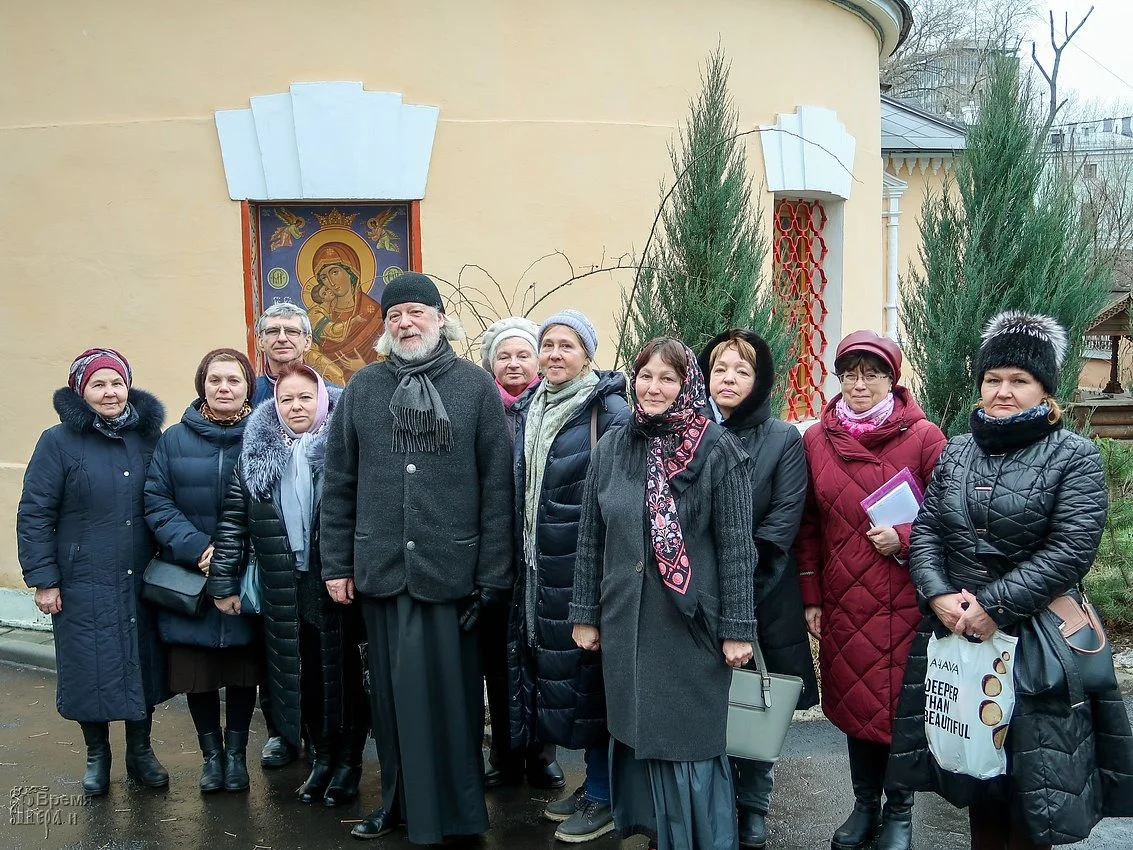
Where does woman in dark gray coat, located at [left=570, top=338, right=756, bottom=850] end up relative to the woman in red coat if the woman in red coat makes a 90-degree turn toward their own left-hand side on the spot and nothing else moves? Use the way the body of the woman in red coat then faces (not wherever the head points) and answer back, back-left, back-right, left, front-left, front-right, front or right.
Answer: back-right

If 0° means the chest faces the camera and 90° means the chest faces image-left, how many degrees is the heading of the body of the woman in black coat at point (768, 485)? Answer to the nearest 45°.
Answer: approximately 0°

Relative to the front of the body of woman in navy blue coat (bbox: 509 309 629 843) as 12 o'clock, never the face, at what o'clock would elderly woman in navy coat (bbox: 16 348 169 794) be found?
The elderly woman in navy coat is roughly at 2 o'clock from the woman in navy blue coat.

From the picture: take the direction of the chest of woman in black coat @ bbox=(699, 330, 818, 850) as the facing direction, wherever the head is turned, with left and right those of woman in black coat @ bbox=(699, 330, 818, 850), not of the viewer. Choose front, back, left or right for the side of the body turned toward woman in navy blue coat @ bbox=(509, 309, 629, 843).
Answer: right

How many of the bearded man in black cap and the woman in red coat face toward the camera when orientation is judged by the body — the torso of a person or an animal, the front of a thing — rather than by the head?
2

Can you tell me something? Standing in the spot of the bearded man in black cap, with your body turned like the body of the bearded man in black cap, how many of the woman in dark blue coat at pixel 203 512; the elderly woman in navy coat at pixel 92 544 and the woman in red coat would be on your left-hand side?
1

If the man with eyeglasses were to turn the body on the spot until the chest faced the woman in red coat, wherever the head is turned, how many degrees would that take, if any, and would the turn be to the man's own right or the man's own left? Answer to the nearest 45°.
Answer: approximately 45° to the man's own left

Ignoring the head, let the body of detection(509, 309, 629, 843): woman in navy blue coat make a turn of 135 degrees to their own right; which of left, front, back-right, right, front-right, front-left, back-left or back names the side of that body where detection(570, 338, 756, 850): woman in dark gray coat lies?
back-right

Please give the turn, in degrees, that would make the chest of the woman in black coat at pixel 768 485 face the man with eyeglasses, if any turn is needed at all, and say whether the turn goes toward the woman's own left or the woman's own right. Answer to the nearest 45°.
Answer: approximately 90° to the woman's own right

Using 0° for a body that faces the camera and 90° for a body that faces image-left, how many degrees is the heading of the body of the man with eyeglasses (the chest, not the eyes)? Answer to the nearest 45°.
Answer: approximately 0°

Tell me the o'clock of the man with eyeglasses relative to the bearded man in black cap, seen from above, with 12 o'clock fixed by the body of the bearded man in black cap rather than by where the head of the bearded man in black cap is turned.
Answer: The man with eyeglasses is roughly at 5 o'clock from the bearded man in black cap.
